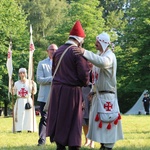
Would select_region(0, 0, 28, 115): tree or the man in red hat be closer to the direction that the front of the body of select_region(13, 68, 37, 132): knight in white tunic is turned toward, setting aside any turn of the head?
the man in red hat

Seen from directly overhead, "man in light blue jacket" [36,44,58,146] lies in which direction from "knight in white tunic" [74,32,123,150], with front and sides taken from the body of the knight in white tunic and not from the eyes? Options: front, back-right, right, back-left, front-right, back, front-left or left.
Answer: front-right

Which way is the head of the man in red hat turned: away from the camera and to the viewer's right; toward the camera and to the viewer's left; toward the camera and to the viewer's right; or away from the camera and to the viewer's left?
away from the camera and to the viewer's right

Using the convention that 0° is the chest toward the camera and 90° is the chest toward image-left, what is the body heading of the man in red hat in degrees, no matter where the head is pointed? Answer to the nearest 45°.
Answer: approximately 225°

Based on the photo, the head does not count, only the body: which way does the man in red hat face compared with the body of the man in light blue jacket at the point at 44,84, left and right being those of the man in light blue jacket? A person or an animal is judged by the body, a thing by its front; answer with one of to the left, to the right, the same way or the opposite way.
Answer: to the left

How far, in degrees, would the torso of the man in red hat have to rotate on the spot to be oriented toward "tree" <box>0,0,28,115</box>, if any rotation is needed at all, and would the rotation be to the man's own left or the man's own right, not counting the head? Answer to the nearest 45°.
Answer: approximately 45° to the man's own left

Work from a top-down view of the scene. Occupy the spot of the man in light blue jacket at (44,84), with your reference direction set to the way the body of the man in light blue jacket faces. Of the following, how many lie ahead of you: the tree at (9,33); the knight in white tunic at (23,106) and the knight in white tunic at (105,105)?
1

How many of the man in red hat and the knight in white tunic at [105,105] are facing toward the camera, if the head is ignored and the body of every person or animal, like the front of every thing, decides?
0

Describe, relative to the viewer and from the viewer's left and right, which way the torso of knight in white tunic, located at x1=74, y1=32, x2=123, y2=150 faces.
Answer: facing to the left of the viewer

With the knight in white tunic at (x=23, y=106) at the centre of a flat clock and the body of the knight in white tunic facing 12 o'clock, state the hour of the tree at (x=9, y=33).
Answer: The tree is roughly at 6 o'clock from the knight in white tunic.

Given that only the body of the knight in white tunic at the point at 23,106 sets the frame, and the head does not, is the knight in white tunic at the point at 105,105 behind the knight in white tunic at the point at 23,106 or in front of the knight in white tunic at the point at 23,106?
in front
